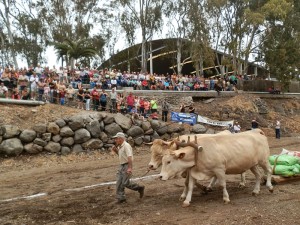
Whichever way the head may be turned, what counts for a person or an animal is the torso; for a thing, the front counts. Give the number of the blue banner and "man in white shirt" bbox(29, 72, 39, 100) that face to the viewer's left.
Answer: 0

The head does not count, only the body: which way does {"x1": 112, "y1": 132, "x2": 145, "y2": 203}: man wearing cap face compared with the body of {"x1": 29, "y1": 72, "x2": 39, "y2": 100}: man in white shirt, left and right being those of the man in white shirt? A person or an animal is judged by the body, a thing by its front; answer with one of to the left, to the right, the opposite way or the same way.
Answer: to the right

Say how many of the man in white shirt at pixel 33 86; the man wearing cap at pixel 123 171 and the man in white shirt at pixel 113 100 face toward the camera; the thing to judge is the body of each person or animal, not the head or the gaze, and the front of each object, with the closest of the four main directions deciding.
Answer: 2

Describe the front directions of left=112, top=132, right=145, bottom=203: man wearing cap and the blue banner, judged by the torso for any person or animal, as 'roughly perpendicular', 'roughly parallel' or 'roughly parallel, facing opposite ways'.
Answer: roughly perpendicular

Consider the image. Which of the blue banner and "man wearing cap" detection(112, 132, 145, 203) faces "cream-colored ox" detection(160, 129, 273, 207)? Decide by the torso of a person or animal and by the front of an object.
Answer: the blue banner

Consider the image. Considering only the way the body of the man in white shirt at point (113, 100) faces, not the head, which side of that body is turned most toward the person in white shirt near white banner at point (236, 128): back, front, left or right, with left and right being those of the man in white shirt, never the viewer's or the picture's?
left

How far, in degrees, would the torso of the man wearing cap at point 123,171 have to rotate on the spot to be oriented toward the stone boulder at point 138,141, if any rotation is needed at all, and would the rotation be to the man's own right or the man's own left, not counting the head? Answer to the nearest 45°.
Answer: approximately 90° to the man's own right

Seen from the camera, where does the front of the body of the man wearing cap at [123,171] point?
to the viewer's left

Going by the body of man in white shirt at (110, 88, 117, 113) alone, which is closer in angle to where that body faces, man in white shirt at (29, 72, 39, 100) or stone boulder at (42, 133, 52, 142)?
the stone boulder

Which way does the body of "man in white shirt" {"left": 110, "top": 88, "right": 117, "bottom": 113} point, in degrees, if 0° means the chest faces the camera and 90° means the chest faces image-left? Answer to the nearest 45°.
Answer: approximately 0°

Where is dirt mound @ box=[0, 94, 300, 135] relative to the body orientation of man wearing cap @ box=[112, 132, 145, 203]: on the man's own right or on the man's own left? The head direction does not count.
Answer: on the man's own right

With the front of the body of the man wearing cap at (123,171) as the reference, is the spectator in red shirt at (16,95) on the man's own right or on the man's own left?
on the man's own right
